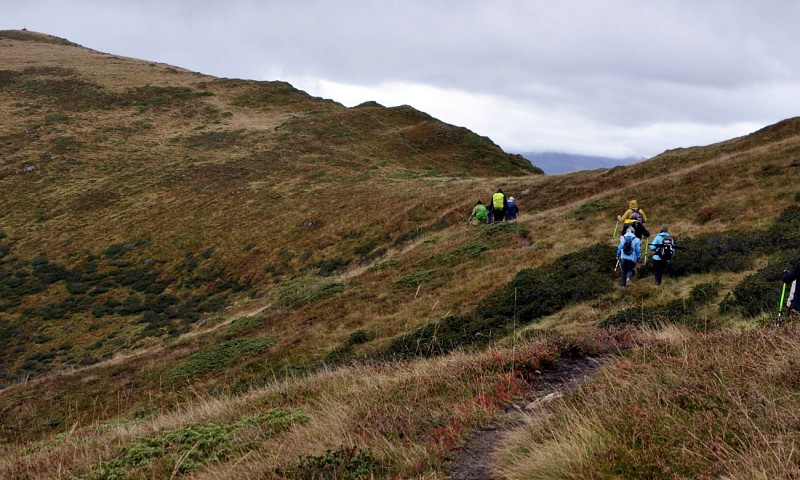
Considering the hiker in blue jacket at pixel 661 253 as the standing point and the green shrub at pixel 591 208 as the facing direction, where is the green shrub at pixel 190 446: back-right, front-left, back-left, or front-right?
back-left

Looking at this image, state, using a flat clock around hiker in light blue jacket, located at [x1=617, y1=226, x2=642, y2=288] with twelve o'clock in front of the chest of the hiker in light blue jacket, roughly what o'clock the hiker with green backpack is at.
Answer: The hiker with green backpack is roughly at 11 o'clock from the hiker in light blue jacket.

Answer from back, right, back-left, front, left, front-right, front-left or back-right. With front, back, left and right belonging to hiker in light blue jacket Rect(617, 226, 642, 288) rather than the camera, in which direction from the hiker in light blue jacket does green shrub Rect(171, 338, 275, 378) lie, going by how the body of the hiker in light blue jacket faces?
left

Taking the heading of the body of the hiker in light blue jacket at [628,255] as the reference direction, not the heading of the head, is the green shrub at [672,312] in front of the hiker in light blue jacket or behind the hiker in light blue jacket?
behind

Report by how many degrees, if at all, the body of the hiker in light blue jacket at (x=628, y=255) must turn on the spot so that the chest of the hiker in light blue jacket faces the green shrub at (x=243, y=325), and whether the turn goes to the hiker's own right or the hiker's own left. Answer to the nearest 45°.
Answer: approximately 90° to the hiker's own left

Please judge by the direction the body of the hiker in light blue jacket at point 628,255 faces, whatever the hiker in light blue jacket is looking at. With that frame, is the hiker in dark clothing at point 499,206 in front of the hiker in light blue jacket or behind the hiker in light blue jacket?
in front

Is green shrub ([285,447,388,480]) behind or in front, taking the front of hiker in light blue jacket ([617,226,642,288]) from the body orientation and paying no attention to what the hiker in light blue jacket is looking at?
behind

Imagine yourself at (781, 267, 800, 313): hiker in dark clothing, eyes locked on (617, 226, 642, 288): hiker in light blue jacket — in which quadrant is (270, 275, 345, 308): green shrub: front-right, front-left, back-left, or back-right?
front-left

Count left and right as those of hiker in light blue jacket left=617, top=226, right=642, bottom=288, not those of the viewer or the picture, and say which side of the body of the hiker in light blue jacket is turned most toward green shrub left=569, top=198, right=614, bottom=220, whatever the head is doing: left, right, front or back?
front

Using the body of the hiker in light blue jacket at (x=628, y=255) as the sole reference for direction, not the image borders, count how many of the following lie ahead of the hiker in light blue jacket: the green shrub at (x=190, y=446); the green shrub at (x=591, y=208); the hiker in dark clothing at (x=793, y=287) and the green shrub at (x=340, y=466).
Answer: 1

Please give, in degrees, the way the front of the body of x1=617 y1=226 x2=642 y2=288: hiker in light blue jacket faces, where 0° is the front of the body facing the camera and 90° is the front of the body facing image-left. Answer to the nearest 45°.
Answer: approximately 180°

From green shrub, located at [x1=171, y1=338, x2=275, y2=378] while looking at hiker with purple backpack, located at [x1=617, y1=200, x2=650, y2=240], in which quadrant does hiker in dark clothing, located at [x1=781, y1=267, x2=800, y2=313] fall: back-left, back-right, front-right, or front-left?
front-right

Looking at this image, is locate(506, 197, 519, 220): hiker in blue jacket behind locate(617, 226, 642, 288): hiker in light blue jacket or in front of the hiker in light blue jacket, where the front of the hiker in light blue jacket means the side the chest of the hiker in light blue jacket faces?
in front

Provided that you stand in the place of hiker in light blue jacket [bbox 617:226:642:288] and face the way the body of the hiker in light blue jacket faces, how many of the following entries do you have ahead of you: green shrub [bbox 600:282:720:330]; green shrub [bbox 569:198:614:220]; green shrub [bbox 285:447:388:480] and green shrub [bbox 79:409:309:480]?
1
